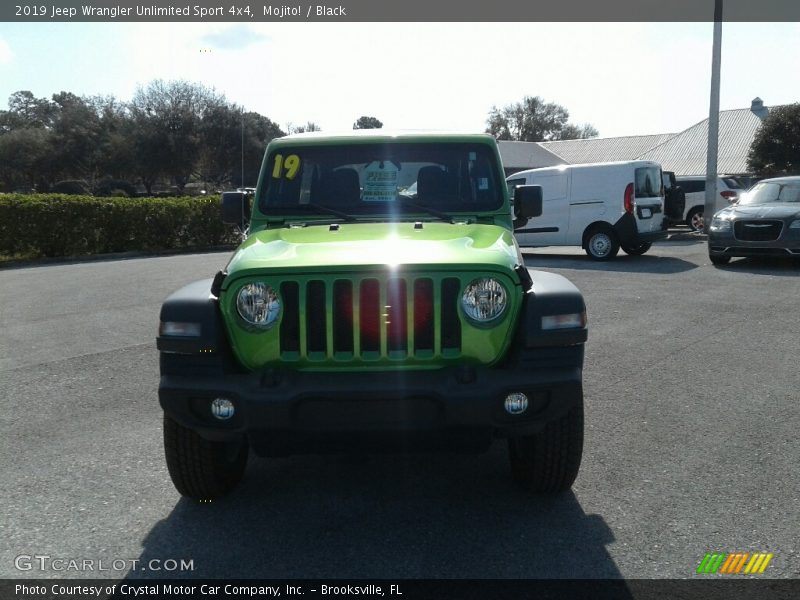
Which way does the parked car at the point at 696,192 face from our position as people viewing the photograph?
facing away from the viewer and to the left of the viewer

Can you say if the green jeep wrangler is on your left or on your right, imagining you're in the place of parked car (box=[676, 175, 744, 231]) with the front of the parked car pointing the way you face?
on your left

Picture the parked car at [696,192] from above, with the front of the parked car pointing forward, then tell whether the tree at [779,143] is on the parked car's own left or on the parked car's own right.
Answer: on the parked car's own right

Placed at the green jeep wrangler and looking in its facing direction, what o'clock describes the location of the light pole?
The light pole is roughly at 7 o'clock from the green jeep wrangler.

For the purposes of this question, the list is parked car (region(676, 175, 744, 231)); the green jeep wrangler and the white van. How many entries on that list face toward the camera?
1

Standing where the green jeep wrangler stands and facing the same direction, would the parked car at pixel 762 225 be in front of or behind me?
behind

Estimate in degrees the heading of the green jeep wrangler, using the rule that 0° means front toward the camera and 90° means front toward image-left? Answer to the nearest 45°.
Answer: approximately 0°

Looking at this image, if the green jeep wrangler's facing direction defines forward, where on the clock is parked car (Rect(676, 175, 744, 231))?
The parked car is roughly at 7 o'clock from the green jeep wrangler.

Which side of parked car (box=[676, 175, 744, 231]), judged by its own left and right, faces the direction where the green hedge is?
left

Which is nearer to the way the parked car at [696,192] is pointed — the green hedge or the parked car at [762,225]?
the green hedge

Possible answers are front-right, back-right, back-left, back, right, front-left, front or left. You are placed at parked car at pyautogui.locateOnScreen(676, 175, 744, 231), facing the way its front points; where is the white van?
back-left

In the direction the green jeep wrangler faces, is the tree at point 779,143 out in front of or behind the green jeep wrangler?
behind

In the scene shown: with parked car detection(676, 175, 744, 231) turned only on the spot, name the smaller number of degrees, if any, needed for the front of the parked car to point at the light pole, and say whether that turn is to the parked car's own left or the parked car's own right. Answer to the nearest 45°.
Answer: approximately 135° to the parked car's own left

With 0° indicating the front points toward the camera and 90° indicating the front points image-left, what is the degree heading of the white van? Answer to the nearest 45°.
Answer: approximately 135°

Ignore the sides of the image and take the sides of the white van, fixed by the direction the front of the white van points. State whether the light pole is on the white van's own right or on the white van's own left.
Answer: on the white van's own right
